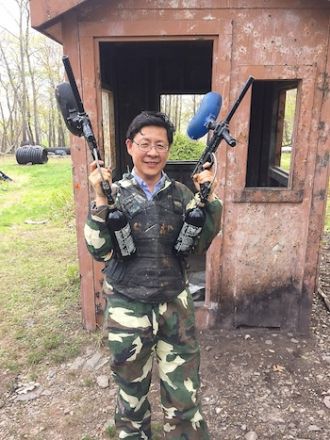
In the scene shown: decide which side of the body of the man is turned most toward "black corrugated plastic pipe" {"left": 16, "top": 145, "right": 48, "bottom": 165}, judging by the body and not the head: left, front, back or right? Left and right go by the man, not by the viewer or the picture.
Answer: back

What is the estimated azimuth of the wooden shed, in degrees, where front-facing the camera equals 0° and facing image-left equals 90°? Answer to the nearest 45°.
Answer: approximately 0°

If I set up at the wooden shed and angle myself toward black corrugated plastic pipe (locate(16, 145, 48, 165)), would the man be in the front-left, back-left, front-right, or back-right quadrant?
back-left

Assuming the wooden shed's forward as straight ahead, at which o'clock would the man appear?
The man is roughly at 1 o'clock from the wooden shed.

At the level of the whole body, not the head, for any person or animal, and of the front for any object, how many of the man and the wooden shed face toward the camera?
2

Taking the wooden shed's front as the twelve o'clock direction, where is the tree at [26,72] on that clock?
The tree is roughly at 5 o'clock from the wooden shed.

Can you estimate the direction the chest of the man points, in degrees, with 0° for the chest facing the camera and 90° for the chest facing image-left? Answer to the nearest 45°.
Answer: approximately 0°

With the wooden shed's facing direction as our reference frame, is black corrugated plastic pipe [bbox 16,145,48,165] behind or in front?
behind

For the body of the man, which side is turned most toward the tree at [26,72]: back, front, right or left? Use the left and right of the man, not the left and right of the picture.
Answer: back
